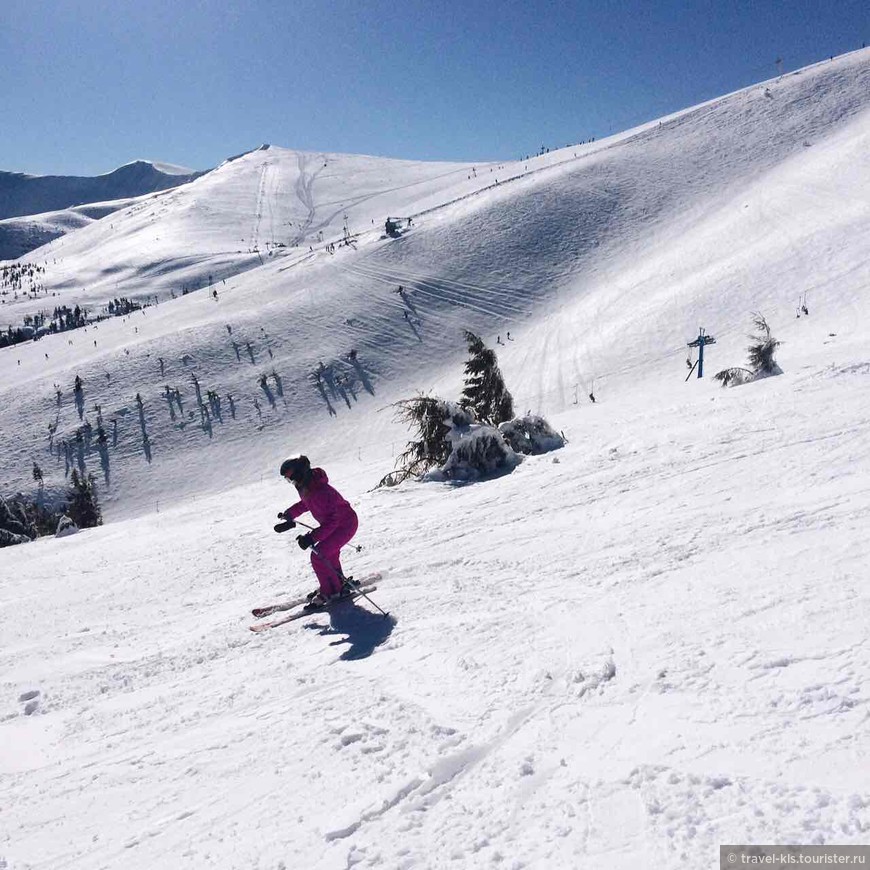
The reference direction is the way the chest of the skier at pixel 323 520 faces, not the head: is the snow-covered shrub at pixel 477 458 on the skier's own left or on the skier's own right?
on the skier's own right

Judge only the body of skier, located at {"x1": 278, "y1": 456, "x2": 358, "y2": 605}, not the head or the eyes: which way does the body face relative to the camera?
to the viewer's left

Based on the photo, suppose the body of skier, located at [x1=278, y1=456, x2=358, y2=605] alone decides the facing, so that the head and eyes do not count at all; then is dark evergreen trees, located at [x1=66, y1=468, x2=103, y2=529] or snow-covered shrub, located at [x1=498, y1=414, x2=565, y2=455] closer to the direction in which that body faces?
the dark evergreen trees

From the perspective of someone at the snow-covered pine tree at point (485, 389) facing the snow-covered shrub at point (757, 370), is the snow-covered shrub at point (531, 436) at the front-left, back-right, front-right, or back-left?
front-right

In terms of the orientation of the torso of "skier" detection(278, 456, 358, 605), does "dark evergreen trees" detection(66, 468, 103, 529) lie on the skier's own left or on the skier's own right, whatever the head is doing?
on the skier's own right

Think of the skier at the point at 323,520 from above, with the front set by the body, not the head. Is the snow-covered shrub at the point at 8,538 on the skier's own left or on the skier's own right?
on the skier's own right

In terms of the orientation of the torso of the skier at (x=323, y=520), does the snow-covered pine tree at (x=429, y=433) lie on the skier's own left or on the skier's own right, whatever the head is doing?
on the skier's own right
